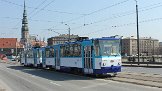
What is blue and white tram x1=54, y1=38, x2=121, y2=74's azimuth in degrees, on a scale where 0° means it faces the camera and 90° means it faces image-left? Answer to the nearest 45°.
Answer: approximately 315°
